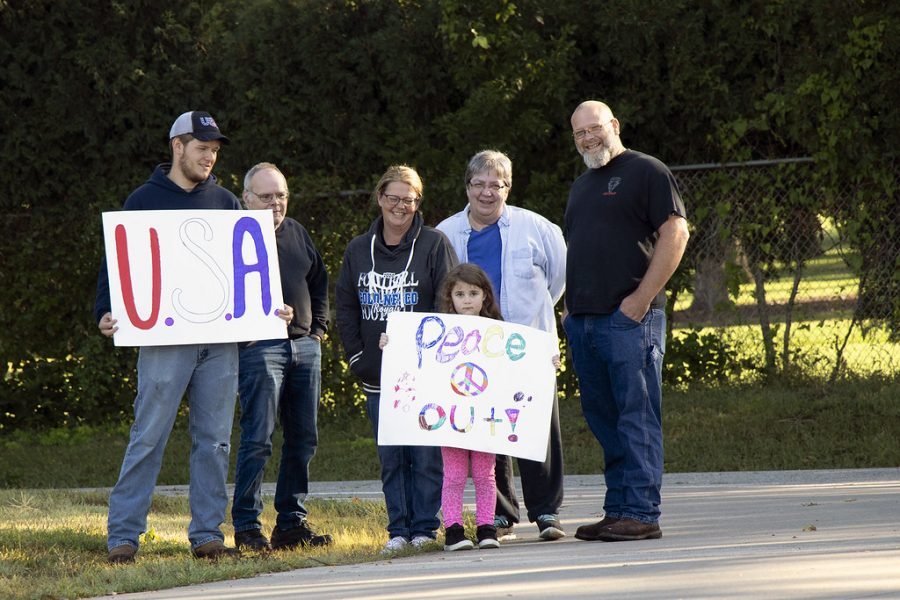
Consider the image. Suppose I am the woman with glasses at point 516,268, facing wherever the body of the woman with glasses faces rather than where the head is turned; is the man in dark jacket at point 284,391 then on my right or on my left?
on my right

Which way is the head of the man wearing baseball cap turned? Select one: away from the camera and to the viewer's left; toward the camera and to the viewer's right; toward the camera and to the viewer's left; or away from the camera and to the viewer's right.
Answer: toward the camera and to the viewer's right

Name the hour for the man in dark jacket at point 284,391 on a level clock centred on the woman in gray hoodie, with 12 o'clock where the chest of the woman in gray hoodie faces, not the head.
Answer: The man in dark jacket is roughly at 4 o'clock from the woman in gray hoodie.

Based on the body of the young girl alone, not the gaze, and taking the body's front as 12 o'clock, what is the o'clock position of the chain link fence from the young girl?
The chain link fence is roughly at 7 o'clock from the young girl.

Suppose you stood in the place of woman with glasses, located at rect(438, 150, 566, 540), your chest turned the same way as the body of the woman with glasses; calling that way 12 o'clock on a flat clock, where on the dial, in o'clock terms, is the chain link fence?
The chain link fence is roughly at 7 o'clock from the woman with glasses.

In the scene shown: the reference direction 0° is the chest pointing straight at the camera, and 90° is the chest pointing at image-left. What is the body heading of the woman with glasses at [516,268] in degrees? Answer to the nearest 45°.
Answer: approximately 0°

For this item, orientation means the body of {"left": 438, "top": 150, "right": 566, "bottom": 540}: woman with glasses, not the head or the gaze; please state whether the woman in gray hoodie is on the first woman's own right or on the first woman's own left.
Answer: on the first woman's own right

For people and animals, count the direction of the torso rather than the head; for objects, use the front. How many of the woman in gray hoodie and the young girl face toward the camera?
2
